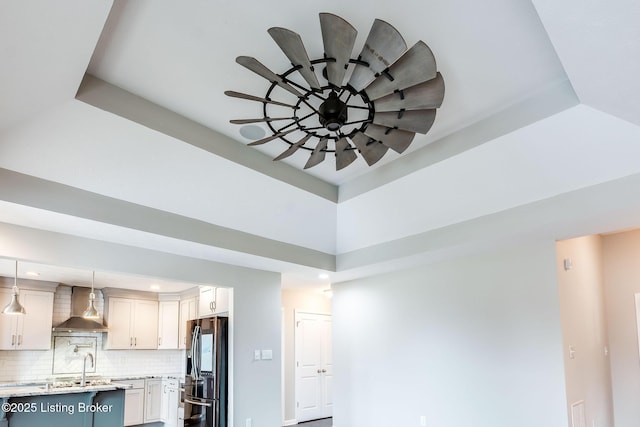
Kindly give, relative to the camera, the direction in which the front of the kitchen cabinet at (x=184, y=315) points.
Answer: facing the viewer and to the left of the viewer

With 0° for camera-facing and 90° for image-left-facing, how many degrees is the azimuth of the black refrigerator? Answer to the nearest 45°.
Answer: approximately 45°

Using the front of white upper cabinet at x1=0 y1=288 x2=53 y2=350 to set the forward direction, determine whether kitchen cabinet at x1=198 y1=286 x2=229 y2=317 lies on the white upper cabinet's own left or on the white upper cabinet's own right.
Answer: on the white upper cabinet's own left

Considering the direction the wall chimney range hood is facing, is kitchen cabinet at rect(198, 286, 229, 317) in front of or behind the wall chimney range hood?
in front

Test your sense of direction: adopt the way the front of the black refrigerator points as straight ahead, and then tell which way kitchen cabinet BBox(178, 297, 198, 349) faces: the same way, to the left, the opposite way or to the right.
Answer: the same way

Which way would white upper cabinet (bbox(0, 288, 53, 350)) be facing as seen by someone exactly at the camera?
facing the viewer

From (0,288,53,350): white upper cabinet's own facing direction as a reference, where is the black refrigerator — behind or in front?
in front

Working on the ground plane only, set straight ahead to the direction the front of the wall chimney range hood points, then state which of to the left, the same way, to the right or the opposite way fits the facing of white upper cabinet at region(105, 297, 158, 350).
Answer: the same way

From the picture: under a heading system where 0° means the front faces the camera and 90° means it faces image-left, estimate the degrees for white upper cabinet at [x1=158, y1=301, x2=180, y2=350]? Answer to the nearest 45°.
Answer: approximately 0°

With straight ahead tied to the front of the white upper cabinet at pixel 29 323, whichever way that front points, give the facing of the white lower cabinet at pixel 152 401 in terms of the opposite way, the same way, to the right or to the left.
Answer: the same way

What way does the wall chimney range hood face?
toward the camera
